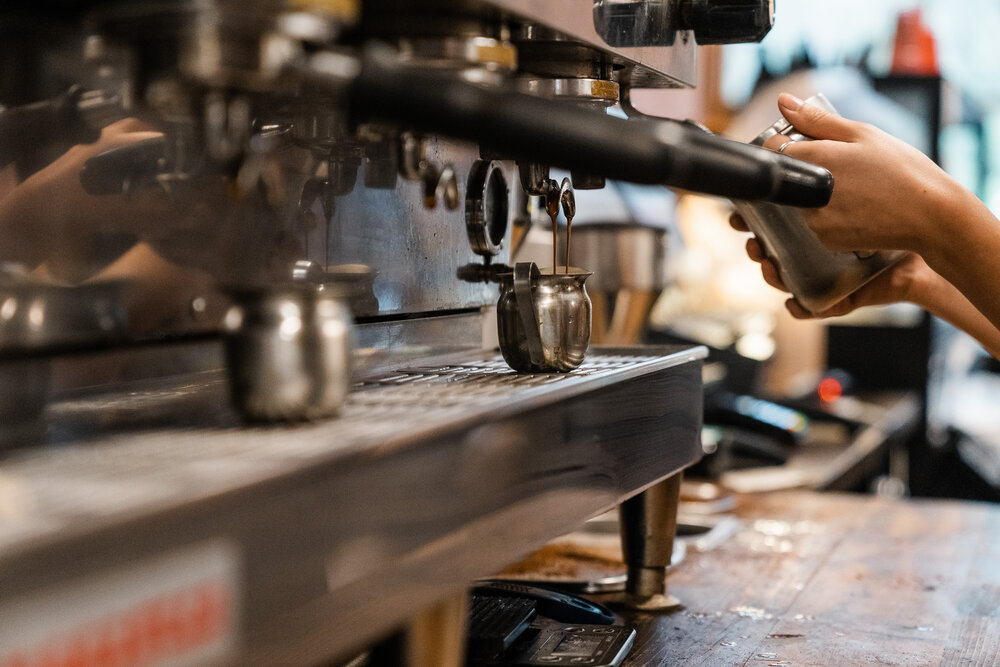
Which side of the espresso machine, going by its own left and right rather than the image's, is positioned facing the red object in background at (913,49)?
left

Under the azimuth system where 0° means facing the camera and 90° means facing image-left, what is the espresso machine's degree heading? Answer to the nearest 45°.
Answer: approximately 315°

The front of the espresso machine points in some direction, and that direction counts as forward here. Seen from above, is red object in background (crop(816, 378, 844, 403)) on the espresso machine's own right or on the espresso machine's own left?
on the espresso machine's own left
